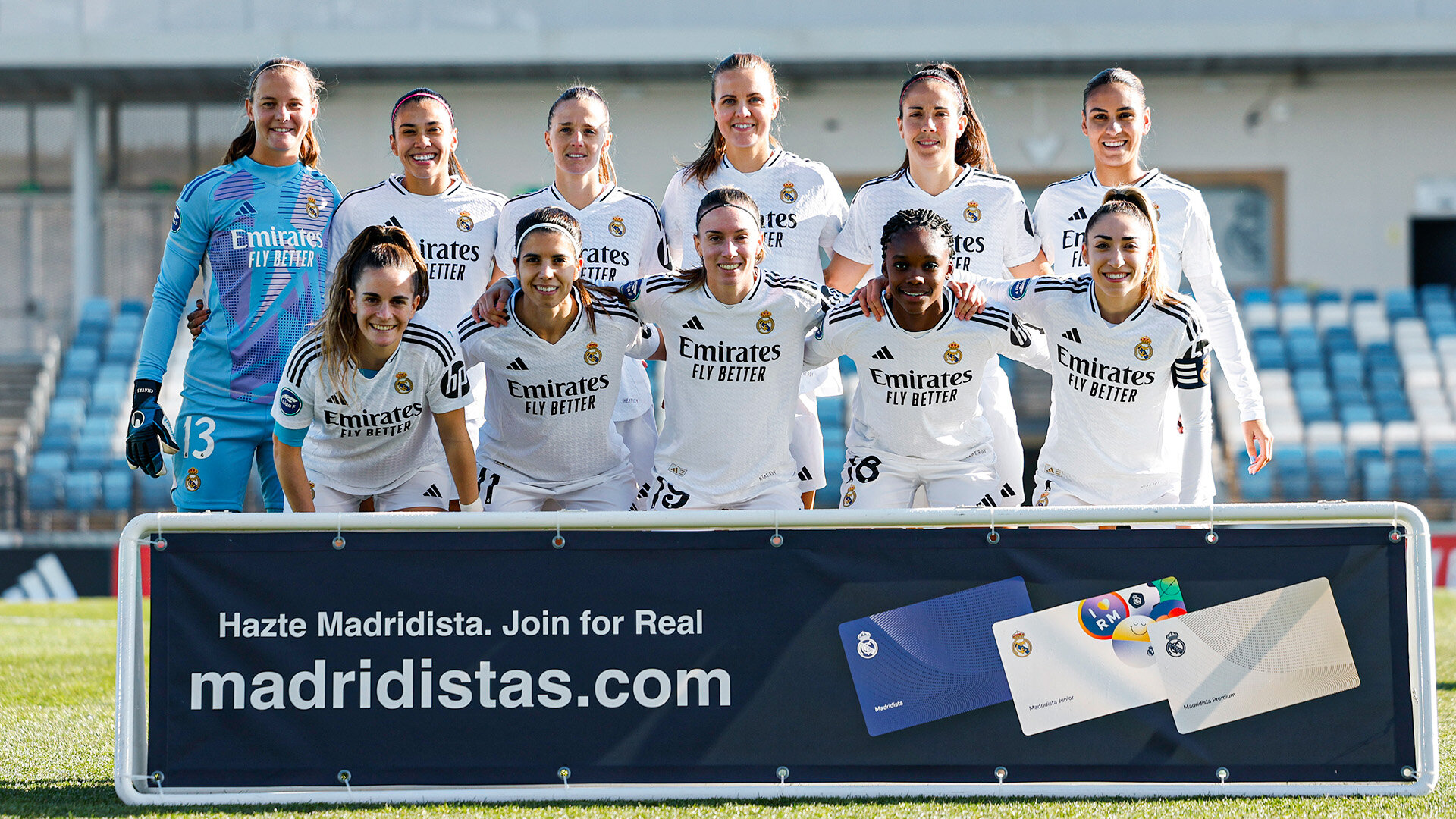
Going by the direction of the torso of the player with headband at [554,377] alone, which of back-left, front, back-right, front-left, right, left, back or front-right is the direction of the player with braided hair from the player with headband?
left

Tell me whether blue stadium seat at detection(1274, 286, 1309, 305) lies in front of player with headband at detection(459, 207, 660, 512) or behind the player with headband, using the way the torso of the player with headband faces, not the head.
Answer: behind

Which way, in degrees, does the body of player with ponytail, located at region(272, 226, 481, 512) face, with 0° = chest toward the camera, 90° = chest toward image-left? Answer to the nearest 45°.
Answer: approximately 0°

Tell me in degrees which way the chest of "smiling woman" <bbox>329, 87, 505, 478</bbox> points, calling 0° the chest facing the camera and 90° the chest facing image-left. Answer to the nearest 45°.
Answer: approximately 0°

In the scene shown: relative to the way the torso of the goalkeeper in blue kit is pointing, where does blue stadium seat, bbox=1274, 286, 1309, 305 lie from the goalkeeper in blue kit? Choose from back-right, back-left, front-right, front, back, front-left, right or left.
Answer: back-left

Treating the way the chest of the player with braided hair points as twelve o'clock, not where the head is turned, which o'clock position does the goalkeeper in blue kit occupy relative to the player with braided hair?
The goalkeeper in blue kit is roughly at 3 o'clock from the player with braided hair.

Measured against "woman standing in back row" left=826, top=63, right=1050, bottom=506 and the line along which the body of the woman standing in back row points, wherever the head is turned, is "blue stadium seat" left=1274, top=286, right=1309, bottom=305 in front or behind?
behind

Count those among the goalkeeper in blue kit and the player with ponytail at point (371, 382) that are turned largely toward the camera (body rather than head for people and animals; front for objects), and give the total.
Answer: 2
